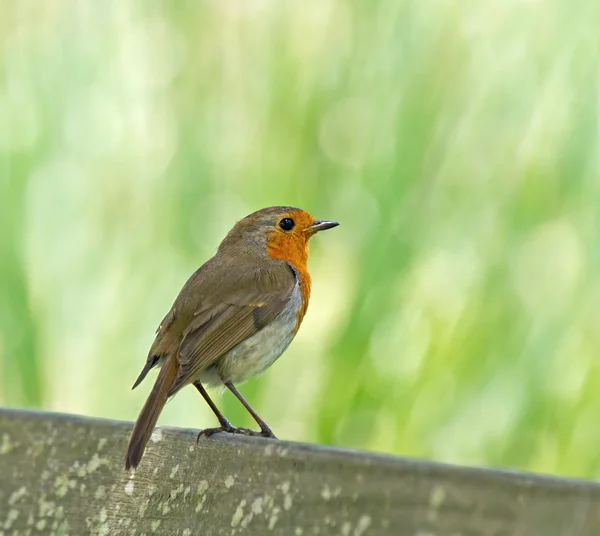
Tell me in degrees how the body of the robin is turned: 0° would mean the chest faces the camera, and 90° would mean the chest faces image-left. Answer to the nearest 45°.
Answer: approximately 270°
